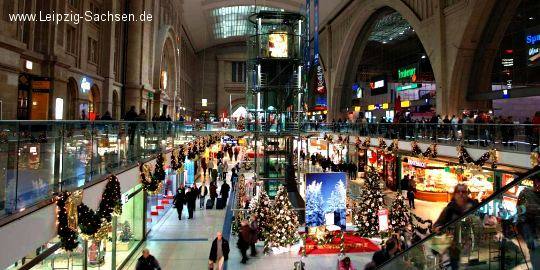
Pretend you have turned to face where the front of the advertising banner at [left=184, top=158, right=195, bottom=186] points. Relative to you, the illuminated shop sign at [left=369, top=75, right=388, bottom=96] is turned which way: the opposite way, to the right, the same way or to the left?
to the right

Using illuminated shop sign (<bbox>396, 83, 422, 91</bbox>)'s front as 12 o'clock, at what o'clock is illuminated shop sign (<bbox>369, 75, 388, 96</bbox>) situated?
illuminated shop sign (<bbox>369, 75, 388, 96</bbox>) is roughly at 3 o'clock from illuminated shop sign (<bbox>396, 83, 422, 91</bbox>).

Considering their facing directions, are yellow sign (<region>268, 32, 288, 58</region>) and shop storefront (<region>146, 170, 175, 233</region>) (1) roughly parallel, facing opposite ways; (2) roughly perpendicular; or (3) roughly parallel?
roughly perpendicular

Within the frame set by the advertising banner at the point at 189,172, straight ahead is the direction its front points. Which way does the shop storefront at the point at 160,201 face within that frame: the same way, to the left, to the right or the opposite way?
to the left

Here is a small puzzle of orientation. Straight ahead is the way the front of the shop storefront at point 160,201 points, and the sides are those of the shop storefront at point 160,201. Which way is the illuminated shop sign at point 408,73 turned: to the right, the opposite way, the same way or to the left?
the opposite way

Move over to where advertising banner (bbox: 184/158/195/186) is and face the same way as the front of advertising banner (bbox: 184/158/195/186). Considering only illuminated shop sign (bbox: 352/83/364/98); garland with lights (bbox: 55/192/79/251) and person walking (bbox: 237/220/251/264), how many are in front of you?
2

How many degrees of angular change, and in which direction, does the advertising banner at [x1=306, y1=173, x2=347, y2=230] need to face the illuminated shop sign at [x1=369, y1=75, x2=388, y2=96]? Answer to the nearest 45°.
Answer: approximately 180°

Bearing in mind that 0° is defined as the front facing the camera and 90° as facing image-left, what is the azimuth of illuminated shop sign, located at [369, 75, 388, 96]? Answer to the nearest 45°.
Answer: approximately 45°
